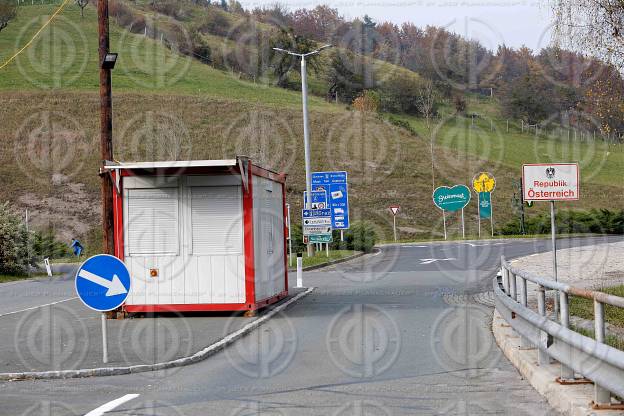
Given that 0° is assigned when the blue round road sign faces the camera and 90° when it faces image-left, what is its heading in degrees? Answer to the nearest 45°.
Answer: approximately 0°

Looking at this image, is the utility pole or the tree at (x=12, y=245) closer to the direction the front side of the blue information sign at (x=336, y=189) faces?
the utility pole

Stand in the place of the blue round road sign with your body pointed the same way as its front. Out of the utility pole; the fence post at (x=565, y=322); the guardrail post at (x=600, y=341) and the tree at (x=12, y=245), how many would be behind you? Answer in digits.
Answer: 2

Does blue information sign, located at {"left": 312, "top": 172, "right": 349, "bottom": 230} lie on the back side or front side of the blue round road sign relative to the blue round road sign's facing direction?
on the back side

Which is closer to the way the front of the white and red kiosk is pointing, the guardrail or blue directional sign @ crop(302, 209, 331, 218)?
the guardrail

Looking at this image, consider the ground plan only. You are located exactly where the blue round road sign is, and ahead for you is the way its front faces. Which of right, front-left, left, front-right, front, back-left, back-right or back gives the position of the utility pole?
back
